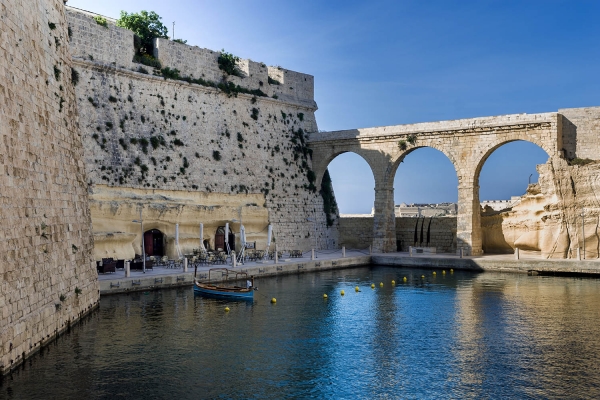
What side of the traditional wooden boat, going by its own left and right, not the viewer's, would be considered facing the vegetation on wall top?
right

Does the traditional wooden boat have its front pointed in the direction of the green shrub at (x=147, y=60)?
no

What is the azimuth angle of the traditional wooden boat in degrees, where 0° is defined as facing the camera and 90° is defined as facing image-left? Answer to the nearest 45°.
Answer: approximately 90°

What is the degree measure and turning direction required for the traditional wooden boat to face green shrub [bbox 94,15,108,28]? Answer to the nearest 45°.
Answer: approximately 45° to its right

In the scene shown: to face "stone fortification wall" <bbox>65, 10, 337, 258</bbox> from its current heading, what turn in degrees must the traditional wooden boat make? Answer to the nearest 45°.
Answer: approximately 90° to its right

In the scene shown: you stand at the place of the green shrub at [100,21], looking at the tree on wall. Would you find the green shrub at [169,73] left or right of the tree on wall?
right

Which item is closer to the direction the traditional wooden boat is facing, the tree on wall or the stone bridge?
the tree on wall
